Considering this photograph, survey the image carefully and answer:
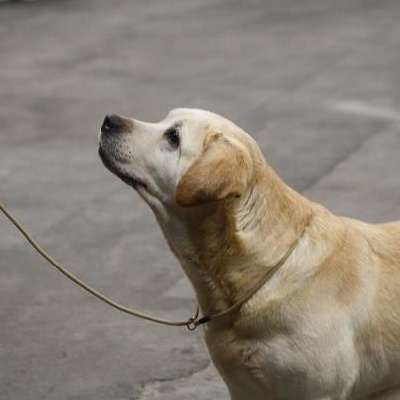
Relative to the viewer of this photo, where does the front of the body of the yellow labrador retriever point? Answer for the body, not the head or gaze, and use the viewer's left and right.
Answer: facing to the left of the viewer
